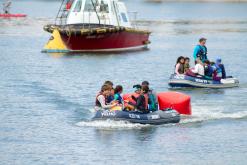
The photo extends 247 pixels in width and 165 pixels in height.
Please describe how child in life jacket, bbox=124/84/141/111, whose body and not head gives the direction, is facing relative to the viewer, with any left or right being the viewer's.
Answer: facing to the left of the viewer

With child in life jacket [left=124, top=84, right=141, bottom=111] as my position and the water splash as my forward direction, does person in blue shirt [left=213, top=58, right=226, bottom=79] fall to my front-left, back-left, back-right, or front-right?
front-left

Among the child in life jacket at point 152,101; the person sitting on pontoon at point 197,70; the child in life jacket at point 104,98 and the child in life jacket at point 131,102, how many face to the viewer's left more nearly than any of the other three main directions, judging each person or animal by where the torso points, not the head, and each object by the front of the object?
3

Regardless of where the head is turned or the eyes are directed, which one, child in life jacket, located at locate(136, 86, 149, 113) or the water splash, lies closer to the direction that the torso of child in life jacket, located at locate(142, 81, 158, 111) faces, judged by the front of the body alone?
the child in life jacket
